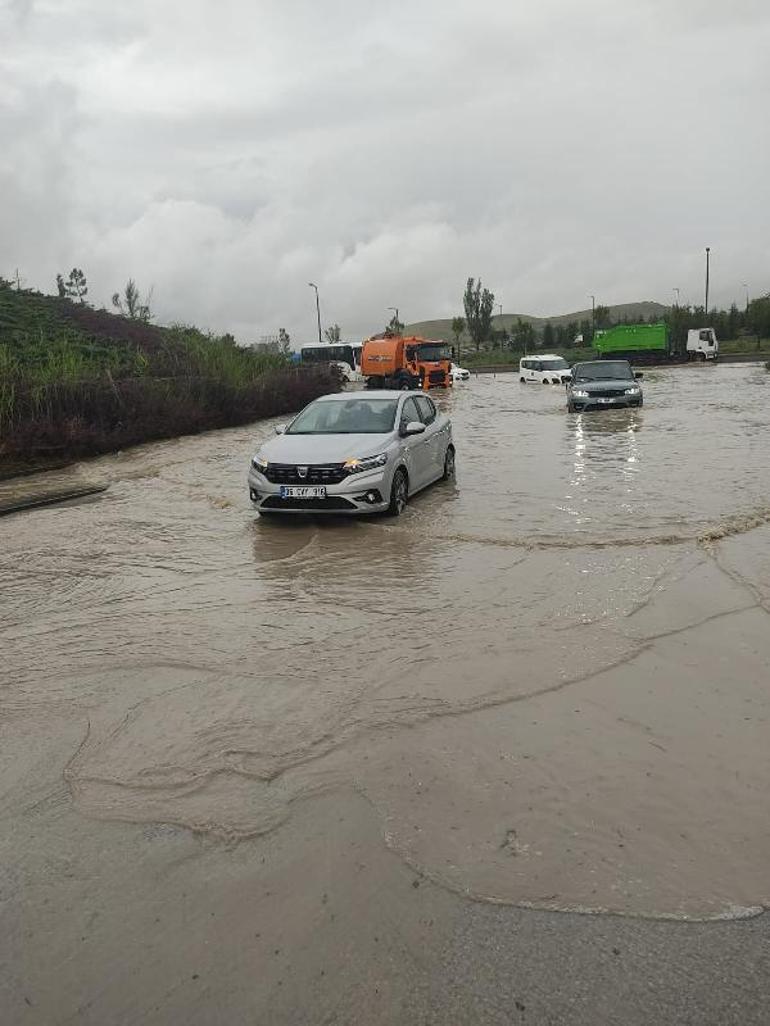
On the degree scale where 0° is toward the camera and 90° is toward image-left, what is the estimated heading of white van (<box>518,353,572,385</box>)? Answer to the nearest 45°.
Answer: approximately 315°

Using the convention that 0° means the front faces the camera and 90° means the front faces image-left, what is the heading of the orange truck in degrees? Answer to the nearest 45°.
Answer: approximately 315°

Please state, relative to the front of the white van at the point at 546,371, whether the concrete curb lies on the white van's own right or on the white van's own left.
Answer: on the white van's own right

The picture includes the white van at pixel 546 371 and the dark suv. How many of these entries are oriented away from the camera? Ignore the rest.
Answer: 0

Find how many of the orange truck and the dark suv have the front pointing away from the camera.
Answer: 0

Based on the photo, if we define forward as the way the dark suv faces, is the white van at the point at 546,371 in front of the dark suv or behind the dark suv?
behind

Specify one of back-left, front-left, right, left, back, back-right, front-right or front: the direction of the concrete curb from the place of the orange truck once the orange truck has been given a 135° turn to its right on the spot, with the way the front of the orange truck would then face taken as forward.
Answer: left

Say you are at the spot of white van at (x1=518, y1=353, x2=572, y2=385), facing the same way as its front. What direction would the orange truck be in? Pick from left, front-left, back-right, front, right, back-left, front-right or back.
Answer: right
